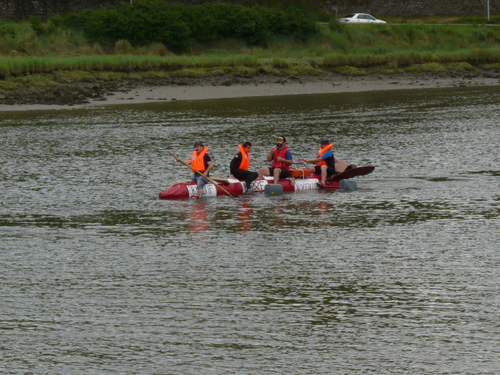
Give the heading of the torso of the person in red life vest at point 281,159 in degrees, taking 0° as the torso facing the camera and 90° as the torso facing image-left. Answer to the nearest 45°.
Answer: approximately 45°

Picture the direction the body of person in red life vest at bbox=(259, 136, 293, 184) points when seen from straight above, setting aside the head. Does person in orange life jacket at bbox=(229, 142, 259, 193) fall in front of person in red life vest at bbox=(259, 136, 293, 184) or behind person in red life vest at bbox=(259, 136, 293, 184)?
in front
